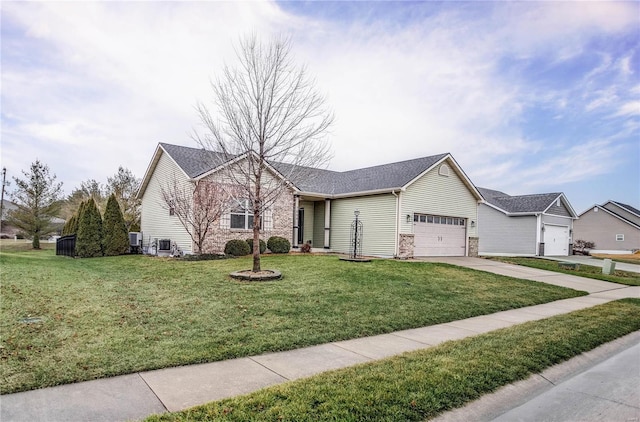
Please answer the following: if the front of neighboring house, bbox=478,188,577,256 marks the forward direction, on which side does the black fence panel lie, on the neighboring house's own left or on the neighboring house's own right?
on the neighboring house's own right

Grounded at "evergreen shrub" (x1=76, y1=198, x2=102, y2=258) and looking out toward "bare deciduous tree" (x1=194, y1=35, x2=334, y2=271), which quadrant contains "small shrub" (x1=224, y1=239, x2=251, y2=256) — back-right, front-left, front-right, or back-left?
front-left

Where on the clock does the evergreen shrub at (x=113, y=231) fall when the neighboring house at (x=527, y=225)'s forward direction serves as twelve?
The evergreen shrub is roughly at 3 o'clock from the neighboring house.

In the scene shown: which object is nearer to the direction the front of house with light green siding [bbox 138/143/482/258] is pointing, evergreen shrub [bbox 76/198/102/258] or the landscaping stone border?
the landscaping stone border

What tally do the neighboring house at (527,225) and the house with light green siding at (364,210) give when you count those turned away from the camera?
0

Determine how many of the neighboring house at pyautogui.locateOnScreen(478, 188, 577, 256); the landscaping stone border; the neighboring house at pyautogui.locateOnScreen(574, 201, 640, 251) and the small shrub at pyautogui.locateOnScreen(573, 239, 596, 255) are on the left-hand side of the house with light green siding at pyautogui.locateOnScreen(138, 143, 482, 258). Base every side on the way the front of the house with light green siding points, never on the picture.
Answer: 3

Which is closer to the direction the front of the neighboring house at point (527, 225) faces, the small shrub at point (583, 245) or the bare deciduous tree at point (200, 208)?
the bare deciduous tree

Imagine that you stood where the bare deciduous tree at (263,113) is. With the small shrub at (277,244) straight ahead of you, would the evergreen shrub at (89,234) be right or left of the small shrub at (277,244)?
left

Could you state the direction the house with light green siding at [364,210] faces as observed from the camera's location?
facing the viewer and to the right of the viewer

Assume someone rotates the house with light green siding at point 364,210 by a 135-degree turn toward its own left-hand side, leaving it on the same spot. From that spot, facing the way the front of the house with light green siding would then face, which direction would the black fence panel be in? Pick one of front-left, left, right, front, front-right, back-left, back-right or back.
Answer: left

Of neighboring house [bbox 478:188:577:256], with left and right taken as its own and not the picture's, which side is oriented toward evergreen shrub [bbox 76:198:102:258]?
right

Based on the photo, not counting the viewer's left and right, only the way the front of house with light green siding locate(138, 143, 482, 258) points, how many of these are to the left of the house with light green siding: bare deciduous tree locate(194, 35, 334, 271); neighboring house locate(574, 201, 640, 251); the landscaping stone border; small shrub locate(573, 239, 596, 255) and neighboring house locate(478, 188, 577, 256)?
3
